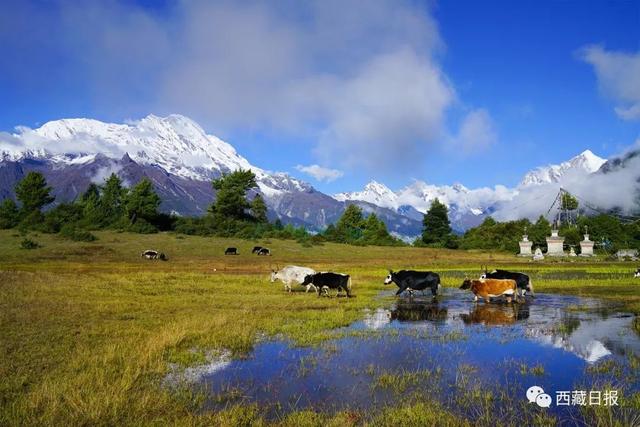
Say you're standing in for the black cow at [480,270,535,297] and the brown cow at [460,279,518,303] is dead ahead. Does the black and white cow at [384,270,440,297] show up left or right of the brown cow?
right

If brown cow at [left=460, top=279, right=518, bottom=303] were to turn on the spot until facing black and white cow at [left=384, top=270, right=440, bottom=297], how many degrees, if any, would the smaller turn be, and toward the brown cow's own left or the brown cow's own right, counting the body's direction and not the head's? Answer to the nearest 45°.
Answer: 0° — it already faces it

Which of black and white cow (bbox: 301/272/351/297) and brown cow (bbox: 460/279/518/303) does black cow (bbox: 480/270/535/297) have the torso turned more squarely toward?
the black and white cow

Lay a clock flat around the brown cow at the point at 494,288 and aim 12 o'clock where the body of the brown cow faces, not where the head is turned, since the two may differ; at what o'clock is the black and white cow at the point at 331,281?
The black and white cow is roughly at 12 o'clock from the brown cow.

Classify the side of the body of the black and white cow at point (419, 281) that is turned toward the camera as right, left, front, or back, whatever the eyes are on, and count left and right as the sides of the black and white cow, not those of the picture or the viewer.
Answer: left

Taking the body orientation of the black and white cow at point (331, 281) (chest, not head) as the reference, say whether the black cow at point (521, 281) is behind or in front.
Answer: behind

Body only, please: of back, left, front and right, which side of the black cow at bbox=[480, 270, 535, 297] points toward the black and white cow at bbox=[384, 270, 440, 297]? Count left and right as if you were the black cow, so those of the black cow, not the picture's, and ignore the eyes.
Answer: front

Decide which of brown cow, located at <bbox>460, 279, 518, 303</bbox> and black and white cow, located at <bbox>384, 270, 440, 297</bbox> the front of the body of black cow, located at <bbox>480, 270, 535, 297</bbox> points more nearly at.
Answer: the black and white cow

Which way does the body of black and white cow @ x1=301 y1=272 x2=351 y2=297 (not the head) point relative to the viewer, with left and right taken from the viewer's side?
facing to the left of the viewer

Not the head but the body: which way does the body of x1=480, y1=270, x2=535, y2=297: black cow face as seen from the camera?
to the viewer's left

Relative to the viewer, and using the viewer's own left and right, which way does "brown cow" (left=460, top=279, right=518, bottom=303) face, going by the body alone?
facing to the left of the viewer
